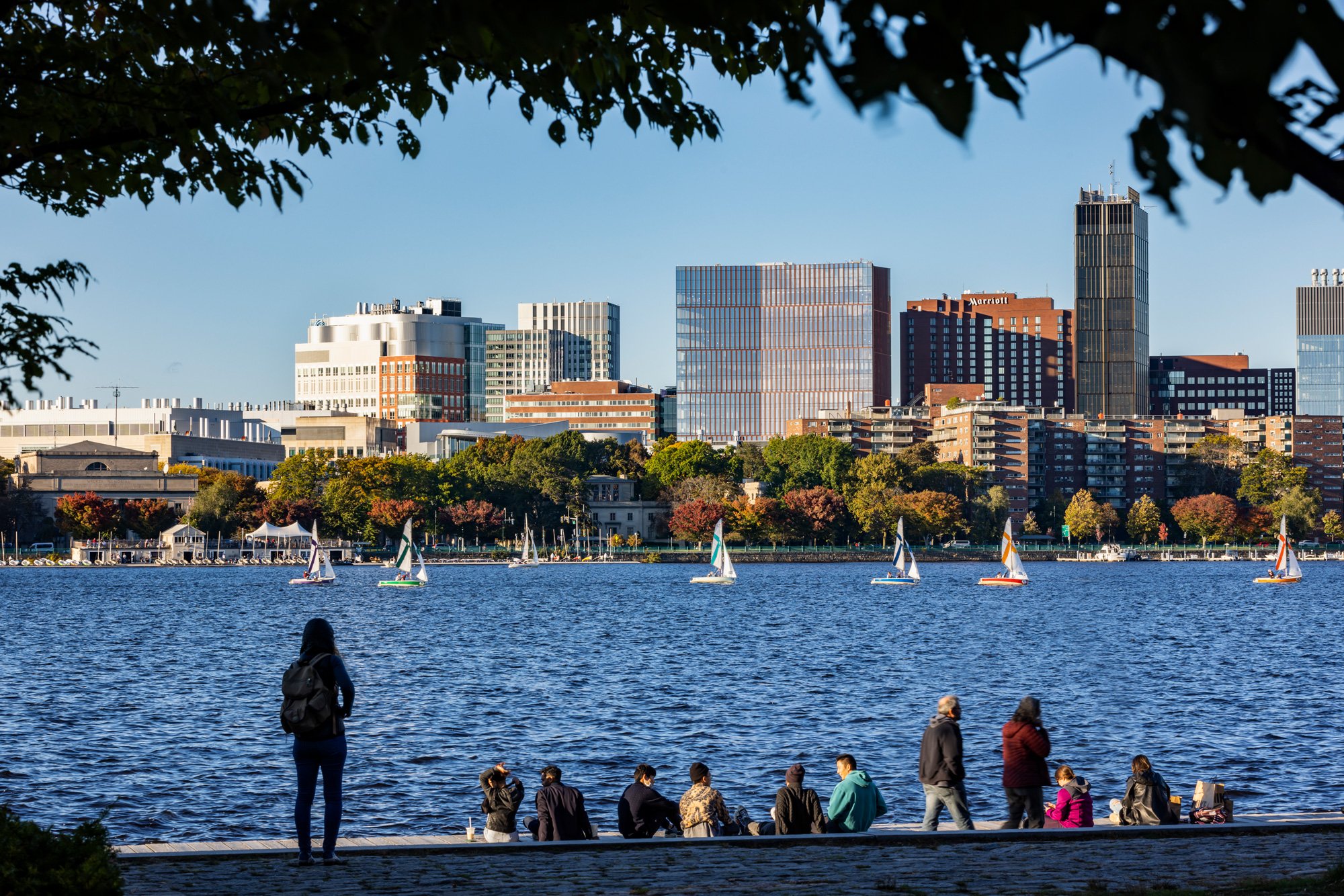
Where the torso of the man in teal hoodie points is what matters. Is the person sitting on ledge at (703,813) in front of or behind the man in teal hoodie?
in front

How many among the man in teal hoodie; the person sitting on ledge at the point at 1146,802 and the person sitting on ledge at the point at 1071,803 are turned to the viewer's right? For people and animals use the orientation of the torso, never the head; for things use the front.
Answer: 0

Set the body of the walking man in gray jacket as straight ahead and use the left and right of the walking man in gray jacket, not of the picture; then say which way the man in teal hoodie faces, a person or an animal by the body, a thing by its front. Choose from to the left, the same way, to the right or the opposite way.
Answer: to the left

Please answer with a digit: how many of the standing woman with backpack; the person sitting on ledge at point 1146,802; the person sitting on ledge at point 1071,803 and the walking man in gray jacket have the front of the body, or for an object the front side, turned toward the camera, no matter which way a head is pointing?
0

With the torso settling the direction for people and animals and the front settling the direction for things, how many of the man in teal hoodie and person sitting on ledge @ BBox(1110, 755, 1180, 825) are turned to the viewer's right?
0

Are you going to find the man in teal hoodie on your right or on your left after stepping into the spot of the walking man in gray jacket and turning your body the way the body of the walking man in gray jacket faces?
on your left

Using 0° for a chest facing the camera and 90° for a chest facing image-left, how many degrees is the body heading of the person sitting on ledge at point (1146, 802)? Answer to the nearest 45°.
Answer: approximately 180°

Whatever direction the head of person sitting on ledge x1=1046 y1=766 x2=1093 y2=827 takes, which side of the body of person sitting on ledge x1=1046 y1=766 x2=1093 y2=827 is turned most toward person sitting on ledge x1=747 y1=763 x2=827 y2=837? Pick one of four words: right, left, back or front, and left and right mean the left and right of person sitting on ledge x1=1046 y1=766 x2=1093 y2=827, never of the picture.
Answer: left

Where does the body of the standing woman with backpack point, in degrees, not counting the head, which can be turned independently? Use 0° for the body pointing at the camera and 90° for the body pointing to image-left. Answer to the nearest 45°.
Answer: approximately 225°

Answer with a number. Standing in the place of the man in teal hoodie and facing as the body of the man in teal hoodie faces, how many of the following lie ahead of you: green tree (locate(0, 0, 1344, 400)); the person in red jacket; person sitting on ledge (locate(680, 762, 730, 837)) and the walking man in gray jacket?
1

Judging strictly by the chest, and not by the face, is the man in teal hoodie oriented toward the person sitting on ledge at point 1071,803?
no

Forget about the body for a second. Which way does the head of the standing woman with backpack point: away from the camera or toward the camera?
away from the camera

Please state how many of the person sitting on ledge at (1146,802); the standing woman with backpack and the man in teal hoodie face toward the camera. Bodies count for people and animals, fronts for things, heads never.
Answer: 0

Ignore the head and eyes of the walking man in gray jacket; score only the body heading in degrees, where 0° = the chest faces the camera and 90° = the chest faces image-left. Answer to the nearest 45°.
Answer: approximately 225°

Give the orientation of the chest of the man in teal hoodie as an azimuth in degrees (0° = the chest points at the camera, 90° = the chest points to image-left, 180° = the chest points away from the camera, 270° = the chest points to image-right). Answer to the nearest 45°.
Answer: approximately 135°
